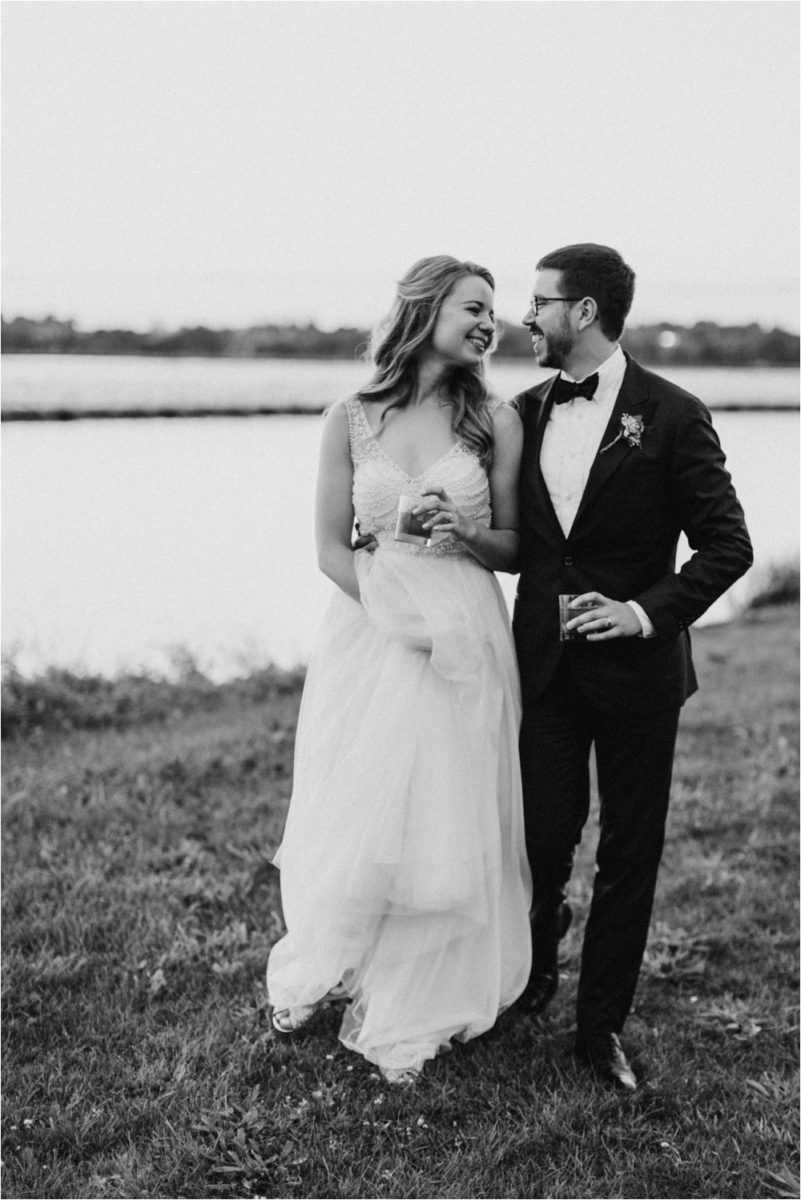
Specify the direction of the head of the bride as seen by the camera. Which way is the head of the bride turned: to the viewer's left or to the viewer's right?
to the viewer's right

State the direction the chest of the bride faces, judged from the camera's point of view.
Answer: toward the camera
